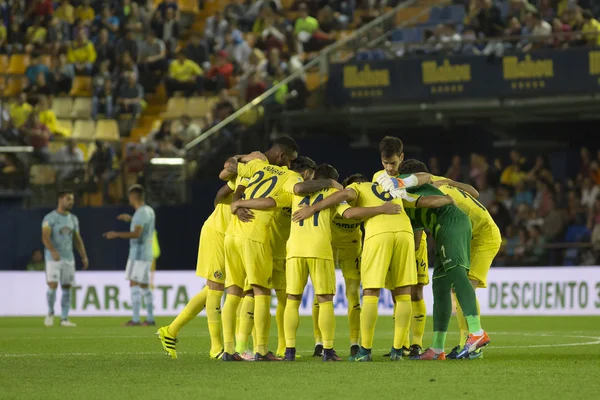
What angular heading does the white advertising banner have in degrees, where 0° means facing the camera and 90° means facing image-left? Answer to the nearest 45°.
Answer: approximately 0°

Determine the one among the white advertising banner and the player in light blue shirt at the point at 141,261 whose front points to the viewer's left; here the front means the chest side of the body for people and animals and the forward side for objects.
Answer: the player in light blue shirt

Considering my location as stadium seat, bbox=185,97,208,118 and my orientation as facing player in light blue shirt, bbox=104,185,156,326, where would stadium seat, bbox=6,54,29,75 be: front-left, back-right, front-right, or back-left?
back-right

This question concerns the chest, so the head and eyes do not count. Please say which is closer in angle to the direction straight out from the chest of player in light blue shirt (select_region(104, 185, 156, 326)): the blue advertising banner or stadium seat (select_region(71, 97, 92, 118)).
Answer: the stadium seat

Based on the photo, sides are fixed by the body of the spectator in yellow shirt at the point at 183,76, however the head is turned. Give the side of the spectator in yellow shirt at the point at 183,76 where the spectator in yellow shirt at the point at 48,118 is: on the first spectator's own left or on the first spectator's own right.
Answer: on the first spectator's own right

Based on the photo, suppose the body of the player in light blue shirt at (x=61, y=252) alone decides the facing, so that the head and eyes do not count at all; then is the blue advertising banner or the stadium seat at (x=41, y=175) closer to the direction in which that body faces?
the blue advertising banner

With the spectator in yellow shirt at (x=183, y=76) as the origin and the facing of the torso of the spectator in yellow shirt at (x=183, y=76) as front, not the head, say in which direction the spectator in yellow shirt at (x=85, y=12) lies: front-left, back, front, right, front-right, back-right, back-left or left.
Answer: back-right

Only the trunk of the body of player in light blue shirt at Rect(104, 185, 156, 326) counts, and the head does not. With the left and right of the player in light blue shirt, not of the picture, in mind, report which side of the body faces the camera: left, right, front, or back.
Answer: left
